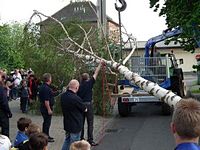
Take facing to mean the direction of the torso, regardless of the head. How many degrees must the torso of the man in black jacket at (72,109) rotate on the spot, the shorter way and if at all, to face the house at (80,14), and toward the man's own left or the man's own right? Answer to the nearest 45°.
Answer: approximately 45° to the man's own left

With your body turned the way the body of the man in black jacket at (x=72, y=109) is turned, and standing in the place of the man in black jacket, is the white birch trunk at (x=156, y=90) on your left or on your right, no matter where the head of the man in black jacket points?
on your right

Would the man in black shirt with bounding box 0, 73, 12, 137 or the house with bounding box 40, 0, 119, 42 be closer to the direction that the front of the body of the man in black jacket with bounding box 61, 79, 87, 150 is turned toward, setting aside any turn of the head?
the house

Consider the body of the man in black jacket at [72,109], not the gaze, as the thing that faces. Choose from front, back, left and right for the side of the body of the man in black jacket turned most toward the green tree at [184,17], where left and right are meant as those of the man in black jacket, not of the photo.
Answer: front

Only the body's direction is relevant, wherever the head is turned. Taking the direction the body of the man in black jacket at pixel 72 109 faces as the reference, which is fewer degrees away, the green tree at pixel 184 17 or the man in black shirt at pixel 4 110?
the green tree

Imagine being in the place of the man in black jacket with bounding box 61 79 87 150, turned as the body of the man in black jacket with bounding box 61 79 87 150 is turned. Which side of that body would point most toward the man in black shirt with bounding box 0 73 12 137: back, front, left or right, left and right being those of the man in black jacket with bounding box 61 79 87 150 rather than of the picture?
left

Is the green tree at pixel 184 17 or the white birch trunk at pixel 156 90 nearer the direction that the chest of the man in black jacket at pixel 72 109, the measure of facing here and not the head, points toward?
the green tree

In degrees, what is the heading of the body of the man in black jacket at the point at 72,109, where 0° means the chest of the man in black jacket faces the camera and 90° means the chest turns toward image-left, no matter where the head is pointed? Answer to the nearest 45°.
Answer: approximately 225°

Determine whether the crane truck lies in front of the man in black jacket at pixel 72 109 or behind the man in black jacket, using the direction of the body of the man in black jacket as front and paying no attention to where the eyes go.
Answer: in front
